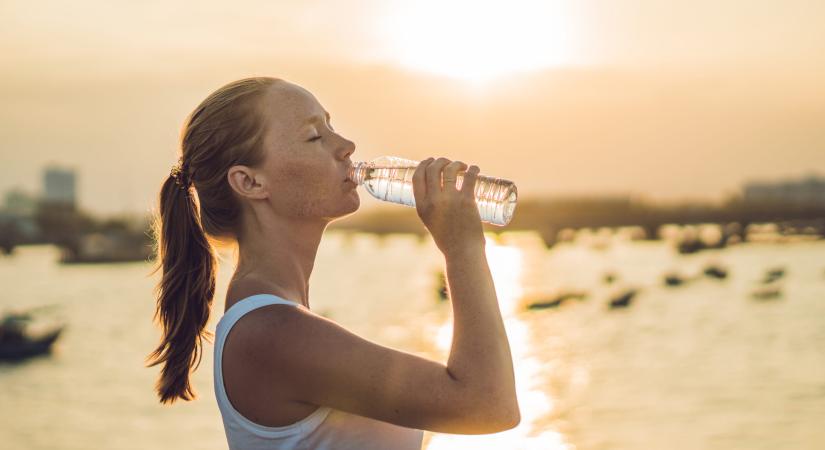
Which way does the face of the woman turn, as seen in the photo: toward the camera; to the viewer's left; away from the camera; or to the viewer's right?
to the viewer's right

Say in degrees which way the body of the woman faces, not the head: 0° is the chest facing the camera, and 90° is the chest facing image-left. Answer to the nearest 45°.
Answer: approximately 270°

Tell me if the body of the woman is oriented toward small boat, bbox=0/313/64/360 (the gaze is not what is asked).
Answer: no
